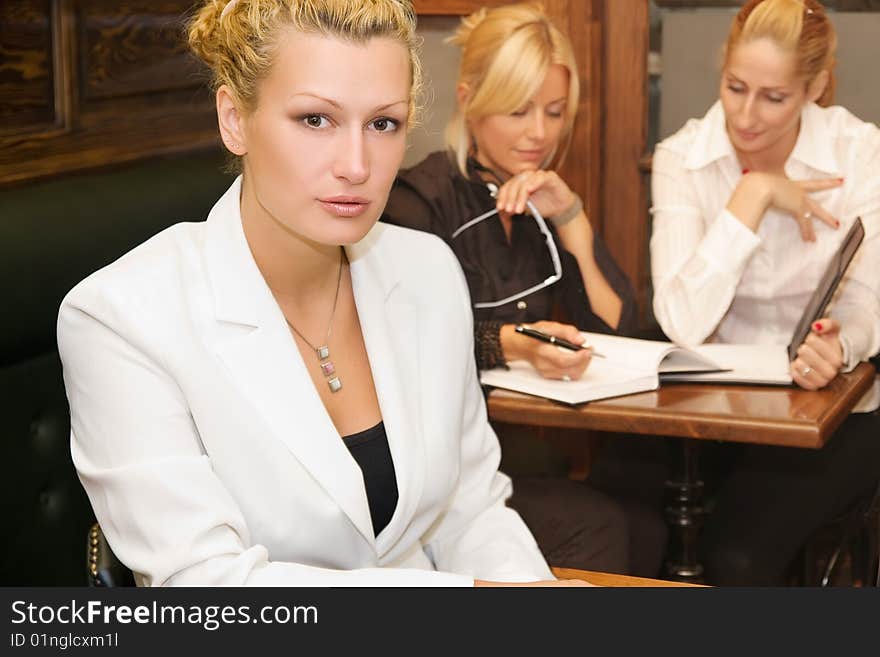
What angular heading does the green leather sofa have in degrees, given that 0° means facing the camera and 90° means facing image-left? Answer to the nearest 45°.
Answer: approximately 315°

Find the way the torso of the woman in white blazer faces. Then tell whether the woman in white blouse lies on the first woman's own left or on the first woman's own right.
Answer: on the first woman's own left

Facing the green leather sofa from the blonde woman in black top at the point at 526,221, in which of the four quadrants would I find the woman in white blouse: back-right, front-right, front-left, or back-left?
back-left

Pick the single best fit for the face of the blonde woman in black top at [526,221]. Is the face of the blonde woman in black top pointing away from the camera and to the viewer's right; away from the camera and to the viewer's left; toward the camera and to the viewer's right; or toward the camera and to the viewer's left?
toward the camera and to the viewer's right

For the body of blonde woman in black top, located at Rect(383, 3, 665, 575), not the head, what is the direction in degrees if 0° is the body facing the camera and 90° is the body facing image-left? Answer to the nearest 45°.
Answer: approximately 315°

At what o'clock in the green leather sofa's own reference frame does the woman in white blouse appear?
The woman in white blouse is roughly at 11 o'clock from the green leather sofa.

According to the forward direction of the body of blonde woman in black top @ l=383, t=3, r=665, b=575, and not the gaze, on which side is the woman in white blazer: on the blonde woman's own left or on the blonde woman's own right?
on the blonde woman's own right

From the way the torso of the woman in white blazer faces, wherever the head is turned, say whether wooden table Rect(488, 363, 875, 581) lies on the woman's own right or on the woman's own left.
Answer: on the woman's own left

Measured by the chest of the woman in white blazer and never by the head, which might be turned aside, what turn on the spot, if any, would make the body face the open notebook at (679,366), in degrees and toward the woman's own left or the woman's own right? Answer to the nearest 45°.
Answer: approximately 90° to the woman's own left
